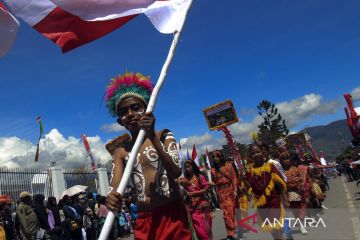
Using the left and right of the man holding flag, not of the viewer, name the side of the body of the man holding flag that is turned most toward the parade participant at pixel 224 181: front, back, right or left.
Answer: back

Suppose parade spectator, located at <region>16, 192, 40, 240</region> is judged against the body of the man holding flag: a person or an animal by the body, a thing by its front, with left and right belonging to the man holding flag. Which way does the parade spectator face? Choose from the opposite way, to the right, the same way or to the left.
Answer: the opposite way

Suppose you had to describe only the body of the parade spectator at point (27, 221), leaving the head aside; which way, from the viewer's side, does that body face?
away from the camera

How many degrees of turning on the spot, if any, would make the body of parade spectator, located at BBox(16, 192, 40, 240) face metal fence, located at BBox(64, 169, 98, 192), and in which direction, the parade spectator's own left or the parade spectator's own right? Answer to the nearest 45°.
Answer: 0° — they already face it

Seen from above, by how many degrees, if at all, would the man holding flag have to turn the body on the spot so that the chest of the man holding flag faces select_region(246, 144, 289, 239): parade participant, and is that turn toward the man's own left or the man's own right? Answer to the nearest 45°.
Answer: approximately 135° to the man's own left

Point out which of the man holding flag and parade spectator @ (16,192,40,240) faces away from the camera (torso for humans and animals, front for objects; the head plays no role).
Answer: the parade spectator

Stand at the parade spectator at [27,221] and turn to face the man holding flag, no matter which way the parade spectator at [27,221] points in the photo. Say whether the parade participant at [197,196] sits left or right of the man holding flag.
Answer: left

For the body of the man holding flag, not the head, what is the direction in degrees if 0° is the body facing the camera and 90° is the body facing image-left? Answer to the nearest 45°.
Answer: approximately 0°

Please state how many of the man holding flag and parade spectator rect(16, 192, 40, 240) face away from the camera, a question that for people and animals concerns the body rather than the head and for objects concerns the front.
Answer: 1
